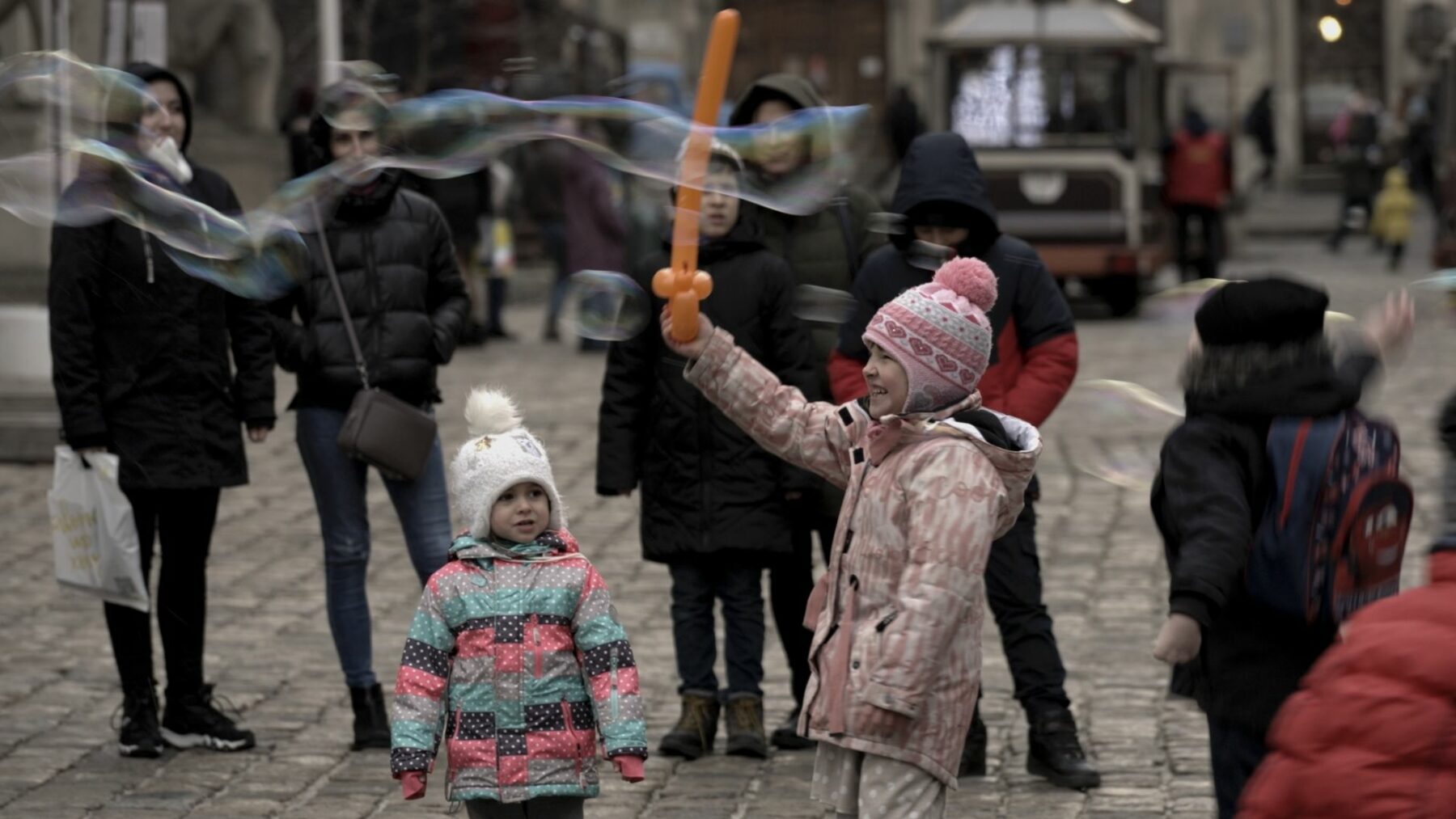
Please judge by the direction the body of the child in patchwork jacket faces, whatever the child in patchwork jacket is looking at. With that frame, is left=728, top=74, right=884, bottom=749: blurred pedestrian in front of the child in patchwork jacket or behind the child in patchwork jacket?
behind

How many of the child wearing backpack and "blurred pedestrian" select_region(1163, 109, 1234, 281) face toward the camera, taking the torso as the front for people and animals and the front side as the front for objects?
0

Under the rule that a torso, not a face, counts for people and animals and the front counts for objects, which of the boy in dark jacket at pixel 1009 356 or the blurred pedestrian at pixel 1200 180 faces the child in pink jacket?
the boy in dark jacket

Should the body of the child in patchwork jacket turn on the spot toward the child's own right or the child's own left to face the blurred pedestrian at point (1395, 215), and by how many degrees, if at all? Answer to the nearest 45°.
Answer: approximately 135° to the child's own left

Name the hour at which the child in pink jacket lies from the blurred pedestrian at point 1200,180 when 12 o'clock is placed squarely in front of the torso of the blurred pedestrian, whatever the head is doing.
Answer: The child in pink jacket is roughly at 6 o'clock from the blurred pedestrian.

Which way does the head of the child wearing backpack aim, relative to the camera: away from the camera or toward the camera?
away from the camera

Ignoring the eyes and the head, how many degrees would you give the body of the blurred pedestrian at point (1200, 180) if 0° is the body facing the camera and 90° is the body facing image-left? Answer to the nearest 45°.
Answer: approximately 180°

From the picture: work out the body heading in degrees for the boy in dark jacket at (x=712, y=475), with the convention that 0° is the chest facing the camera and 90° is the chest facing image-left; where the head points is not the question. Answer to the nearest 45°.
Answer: approximately 0°

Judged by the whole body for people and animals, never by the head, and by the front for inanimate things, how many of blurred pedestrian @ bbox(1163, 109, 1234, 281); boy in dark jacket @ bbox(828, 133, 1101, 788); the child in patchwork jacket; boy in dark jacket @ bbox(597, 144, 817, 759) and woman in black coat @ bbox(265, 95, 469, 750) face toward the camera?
4

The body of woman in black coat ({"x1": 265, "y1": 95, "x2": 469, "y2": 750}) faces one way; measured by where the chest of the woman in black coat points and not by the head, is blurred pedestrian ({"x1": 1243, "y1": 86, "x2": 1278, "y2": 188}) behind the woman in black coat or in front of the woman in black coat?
behind

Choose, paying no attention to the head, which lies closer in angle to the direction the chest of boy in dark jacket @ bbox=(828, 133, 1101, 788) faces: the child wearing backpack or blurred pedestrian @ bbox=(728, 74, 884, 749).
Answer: the child wearing backpack

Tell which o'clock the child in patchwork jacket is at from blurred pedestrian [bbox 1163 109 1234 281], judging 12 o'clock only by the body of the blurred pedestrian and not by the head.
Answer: The child in patchwork jacket is roughly at 6 o'clock from the blurred pedestrian.
